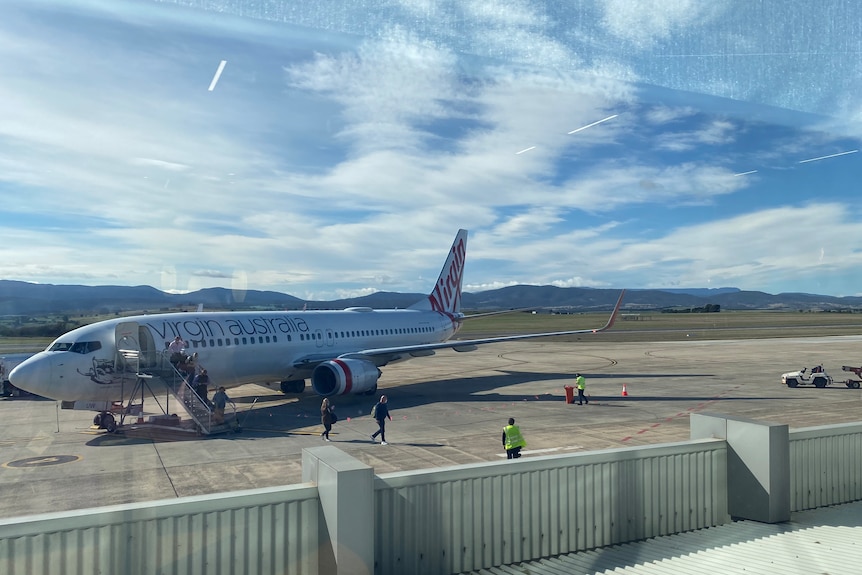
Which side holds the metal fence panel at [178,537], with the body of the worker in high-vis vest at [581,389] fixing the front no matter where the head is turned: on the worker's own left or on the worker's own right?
on the worker's own left

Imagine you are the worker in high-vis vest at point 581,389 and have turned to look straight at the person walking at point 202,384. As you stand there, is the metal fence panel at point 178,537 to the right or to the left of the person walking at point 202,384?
left

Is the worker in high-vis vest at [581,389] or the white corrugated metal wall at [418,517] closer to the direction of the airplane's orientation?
the white corrugated metal wall

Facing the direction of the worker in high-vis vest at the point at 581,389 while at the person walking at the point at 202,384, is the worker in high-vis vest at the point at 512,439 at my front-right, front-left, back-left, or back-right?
front-right

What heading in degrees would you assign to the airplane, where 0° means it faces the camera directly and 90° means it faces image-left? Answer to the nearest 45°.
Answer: approximately 45°

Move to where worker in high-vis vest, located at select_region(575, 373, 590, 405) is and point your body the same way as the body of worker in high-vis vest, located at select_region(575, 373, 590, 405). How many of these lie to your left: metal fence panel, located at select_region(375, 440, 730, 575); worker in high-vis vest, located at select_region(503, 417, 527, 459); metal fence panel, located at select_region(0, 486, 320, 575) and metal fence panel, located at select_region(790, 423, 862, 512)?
4

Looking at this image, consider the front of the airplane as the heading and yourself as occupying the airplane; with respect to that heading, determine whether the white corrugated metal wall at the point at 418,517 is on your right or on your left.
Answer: on your left

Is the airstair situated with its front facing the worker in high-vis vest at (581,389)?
no

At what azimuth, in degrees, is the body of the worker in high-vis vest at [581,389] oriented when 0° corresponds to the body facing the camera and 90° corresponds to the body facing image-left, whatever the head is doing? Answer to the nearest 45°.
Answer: approximately 90°
